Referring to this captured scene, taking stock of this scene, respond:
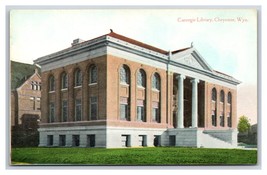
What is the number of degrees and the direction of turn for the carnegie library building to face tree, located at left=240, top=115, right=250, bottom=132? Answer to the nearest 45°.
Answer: approximately 45° to its left

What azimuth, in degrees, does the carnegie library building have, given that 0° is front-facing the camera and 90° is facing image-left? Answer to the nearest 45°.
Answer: approximately 315°

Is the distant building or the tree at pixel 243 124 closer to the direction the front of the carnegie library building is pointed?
the tree
